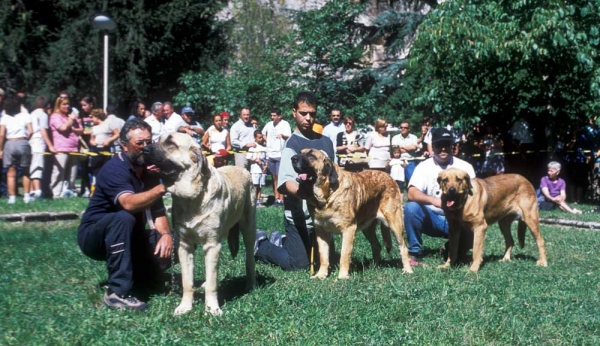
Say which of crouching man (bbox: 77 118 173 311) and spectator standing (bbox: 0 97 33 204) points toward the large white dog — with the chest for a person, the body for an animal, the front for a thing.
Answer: the crouching man

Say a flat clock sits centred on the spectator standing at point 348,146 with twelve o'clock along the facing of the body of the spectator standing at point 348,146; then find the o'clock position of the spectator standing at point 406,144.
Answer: the spectator standing at point 406,144 is roughly at 8 o'clock from the spectator standing at point 348,146.

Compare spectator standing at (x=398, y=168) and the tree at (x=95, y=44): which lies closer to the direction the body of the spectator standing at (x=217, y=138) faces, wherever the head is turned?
the spectator standing

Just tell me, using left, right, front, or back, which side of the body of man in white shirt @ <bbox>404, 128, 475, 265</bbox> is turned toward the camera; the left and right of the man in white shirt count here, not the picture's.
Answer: front

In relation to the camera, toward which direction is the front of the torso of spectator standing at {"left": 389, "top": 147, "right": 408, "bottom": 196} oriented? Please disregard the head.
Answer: toward the camera

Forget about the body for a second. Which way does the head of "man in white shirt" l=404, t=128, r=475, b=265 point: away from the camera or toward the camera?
toward the camera

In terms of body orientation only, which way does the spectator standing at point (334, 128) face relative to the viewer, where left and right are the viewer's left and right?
facing the viewer

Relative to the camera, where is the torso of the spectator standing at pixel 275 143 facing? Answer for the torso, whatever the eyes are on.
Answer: toward the camera

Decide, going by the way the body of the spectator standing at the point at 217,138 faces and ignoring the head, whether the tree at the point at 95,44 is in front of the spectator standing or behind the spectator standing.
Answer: behind

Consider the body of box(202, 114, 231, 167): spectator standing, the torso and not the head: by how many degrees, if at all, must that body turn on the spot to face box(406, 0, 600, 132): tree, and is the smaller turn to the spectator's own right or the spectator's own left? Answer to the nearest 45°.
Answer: approximately 90° to the spectator's own left

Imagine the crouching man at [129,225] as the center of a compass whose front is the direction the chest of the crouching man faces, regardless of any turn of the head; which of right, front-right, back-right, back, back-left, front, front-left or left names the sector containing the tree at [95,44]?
back-left

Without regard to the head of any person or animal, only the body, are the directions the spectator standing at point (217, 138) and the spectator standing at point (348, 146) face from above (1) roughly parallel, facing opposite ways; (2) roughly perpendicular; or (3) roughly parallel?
roughly parallel

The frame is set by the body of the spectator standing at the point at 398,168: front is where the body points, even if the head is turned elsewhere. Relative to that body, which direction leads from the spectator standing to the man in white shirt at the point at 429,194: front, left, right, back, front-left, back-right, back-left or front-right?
front
